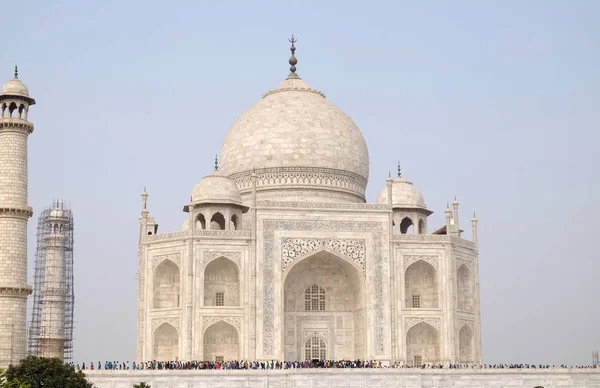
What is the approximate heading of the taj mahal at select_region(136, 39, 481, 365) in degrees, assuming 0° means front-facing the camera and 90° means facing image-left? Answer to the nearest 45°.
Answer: approximately 0°

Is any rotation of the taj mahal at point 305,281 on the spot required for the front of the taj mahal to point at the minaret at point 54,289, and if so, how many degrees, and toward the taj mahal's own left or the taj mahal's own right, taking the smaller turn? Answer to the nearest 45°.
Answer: approximately 135° to the taj mahal's own right
